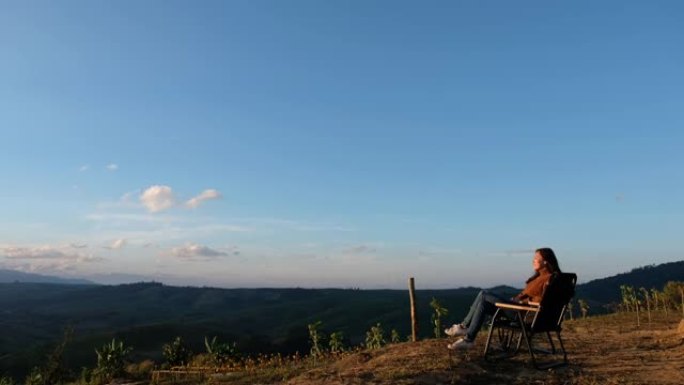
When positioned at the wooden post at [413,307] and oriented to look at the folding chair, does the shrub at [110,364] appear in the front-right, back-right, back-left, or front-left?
back-right

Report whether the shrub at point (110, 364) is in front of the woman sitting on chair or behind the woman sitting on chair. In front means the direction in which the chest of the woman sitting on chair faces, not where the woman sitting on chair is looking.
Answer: in front

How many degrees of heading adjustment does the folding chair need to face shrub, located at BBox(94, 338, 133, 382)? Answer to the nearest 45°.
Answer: approximately 45° to its left

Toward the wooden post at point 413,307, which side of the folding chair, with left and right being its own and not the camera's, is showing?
front

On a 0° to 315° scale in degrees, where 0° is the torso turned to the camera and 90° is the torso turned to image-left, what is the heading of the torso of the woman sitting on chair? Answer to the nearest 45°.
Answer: approximately 90°

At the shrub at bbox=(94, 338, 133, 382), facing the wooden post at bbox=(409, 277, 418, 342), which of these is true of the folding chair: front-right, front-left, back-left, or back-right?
front-right

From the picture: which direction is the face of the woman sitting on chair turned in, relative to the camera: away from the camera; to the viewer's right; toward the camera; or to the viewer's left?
to the viewer's left

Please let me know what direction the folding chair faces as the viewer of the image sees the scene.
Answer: facing away from the viewer and to the left of the viewer
